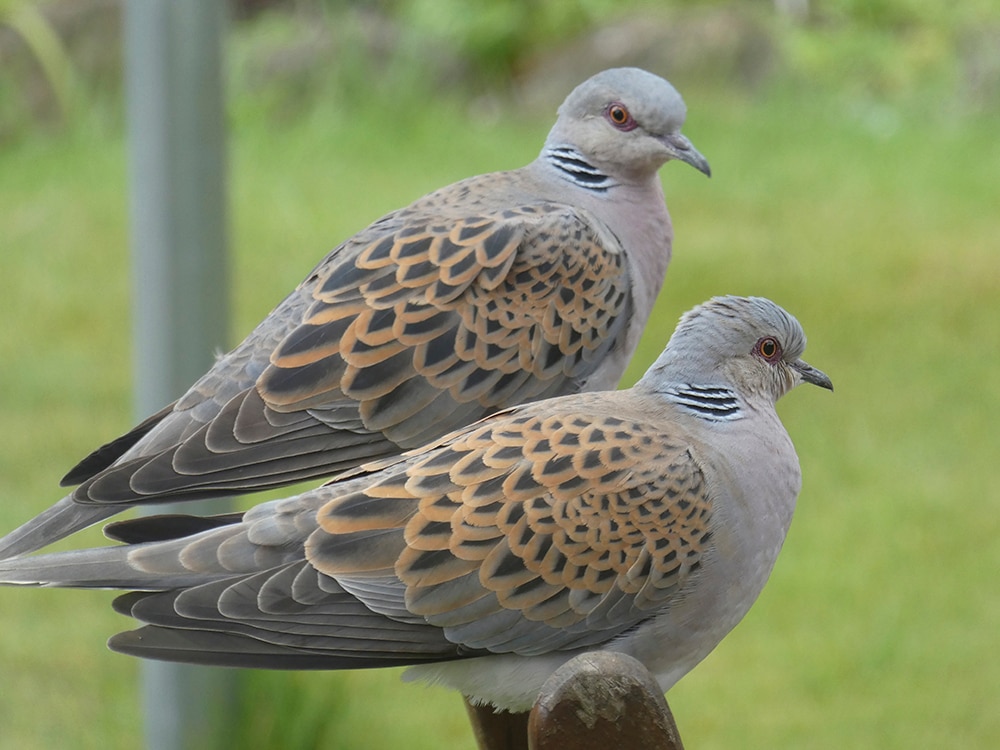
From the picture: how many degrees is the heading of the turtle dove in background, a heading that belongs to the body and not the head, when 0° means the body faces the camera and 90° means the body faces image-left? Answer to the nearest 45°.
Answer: approximately 270°

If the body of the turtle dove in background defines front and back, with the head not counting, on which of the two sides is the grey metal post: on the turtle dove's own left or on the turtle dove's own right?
on the turtle dove's own left

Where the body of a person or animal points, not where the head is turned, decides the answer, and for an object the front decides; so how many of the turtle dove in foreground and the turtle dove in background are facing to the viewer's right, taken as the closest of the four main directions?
2

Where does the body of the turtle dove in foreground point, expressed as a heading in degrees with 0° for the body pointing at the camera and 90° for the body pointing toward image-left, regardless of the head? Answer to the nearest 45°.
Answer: approximately 270°

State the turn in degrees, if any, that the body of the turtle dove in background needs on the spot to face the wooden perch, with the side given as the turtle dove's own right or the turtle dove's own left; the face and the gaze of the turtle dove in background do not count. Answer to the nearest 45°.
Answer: approximately 90° to the turtle dove's own right

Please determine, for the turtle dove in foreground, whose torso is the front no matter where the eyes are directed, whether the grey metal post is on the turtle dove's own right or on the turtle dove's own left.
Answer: on the turtle dove's own left
